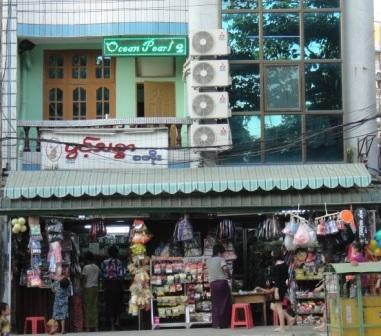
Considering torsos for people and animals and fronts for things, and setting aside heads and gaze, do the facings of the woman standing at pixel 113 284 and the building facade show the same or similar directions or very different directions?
very different directions

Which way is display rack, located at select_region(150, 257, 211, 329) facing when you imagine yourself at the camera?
facing the viewer

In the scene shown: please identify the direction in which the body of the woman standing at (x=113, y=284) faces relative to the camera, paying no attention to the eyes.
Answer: away from the camera

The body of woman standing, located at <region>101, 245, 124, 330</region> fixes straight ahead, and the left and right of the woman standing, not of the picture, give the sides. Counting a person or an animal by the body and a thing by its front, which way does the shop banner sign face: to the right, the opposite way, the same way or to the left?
the opposite way

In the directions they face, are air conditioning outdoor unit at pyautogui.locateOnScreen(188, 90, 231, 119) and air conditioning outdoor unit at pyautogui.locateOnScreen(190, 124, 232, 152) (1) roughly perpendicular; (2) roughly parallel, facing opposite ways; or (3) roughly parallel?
roughly parallel

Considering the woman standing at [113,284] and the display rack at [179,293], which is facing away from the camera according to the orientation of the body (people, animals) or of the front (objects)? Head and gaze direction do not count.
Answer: the woman standing

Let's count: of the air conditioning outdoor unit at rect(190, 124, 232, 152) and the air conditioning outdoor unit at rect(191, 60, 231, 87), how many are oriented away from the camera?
0

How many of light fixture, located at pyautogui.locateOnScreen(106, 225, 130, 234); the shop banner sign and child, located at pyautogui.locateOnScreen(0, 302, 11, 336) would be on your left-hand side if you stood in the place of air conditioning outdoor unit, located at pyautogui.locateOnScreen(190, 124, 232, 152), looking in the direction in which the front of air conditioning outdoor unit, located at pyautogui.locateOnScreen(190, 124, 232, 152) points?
0

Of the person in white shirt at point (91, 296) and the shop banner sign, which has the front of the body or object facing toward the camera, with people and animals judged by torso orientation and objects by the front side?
the shop banner sign

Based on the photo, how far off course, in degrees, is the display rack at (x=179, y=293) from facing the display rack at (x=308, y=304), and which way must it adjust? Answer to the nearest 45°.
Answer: approximately 90° to its left

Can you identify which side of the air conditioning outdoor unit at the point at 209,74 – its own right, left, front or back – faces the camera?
front

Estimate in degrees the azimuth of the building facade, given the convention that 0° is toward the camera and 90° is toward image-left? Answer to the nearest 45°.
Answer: approximately 0°

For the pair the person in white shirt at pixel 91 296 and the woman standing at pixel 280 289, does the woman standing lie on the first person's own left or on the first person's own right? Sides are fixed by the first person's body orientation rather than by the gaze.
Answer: on the first person's own right
